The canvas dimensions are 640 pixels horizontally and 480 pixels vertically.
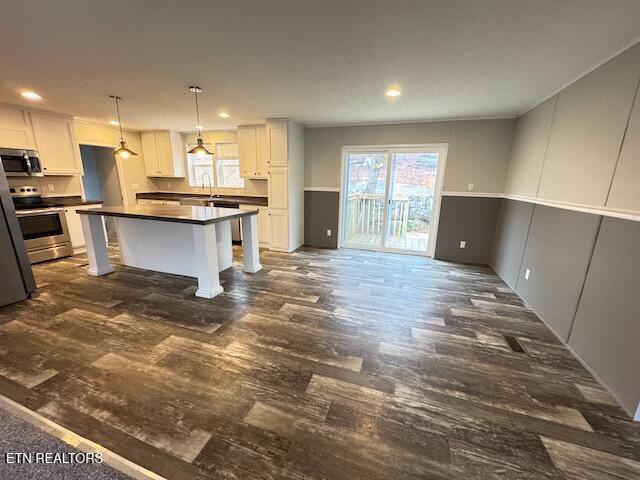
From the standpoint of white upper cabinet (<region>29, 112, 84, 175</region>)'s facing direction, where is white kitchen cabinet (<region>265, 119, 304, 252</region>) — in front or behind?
in front

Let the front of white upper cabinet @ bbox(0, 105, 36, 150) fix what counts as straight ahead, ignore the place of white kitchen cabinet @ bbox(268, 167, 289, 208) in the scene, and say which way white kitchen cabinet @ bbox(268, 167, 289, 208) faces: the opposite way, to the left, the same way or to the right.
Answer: to the right

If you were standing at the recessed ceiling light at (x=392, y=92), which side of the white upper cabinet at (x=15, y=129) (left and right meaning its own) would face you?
front

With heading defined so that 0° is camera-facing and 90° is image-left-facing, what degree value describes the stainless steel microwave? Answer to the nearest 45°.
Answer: approximately 315°

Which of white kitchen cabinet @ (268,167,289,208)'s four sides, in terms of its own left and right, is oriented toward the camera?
front

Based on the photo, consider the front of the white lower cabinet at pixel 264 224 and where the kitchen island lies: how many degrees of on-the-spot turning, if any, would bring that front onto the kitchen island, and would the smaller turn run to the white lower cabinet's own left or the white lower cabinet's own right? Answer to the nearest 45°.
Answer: approximately 45° to the white lower cabinet's own right

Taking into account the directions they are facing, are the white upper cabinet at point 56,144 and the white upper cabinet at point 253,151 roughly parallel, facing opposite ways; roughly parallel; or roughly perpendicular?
roughly perpendicular

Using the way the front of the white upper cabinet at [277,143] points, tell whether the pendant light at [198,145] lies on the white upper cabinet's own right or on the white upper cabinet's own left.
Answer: on the white upper cabinet's own right

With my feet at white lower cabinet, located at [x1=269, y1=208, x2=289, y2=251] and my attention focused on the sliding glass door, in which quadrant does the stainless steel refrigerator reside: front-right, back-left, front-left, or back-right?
back-right

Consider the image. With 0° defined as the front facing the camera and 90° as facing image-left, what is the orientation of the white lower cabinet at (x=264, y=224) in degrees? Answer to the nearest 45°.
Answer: approximately 0°

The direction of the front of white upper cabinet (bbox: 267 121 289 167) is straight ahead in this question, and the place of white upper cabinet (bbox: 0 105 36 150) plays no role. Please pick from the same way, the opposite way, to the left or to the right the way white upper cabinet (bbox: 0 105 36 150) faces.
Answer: to the left

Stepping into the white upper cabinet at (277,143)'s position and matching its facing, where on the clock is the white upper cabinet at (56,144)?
the white upper cabinet at (56,144) is roughly at 3 o'clock from the white upper cabinet at (277,143).

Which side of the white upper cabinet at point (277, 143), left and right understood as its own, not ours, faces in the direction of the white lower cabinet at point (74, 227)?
right
